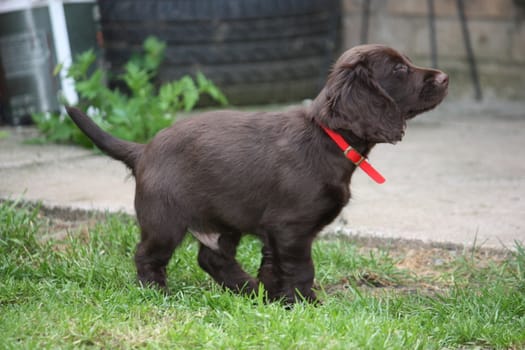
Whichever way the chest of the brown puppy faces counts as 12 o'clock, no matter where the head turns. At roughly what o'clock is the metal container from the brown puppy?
The metal container is roughly at 8 o'clock from the brown puppy.

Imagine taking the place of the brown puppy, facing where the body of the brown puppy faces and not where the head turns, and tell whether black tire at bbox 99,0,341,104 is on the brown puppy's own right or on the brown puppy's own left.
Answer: on the brown puppy's own left

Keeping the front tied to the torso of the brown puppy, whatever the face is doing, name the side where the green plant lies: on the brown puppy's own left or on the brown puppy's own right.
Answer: on the brown puppy's own left

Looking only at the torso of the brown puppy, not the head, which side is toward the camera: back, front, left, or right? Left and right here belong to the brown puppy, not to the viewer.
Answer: right
